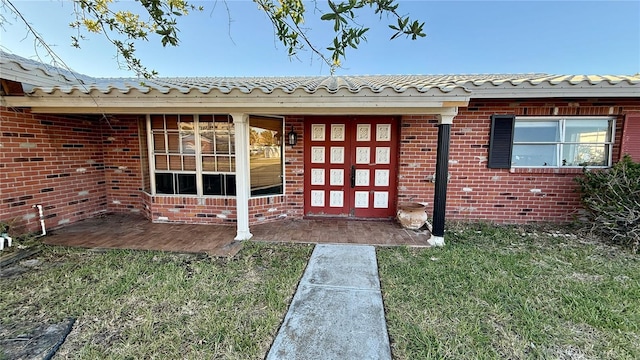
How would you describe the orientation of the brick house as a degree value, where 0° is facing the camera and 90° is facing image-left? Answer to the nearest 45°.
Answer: approximately 0°
